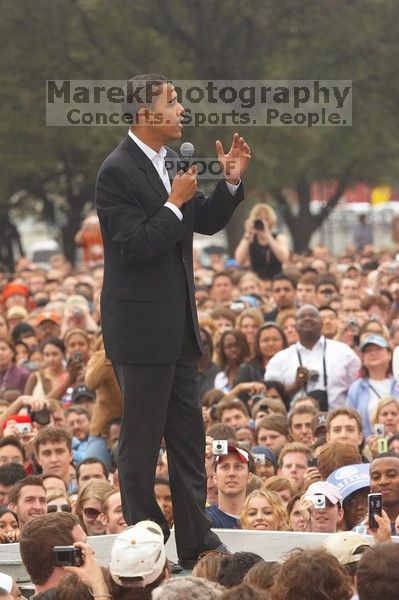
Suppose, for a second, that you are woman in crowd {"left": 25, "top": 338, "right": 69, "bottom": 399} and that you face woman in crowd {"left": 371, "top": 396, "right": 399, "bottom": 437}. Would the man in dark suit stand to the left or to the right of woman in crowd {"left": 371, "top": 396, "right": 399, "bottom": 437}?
right

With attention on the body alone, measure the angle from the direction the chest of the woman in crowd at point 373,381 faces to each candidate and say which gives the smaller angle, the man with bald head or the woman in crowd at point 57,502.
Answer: the woman in crowd

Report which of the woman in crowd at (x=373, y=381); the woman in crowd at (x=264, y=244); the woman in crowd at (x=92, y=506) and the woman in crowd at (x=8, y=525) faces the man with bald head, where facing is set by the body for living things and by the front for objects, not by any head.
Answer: the woman in crowd at (x=264, y=244)
